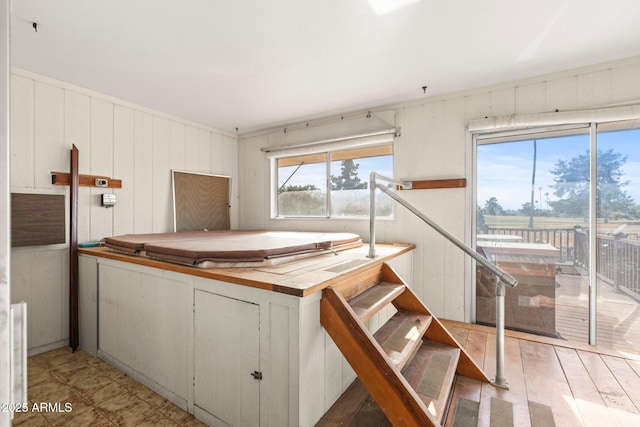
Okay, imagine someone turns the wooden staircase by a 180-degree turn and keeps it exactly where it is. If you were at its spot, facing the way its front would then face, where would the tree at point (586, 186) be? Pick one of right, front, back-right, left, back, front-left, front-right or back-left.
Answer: right

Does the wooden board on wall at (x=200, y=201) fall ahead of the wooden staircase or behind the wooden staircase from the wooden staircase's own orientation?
behind

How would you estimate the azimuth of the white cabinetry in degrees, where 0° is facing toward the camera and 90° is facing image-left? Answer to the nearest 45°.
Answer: approximately 45°

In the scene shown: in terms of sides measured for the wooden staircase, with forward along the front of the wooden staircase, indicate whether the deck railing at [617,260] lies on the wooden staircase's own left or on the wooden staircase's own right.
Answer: on the wooden staircase's own left

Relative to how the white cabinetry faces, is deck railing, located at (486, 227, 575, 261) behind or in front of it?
behind

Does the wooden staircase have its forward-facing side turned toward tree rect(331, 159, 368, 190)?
no

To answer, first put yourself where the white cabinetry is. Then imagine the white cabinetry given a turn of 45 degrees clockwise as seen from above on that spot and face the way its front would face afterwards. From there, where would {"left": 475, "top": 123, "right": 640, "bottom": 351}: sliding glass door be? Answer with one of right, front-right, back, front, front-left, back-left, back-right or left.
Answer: back

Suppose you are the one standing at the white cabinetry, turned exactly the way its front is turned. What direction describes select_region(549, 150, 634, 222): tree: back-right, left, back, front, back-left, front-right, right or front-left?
back-left

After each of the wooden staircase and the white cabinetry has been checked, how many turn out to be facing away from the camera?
0

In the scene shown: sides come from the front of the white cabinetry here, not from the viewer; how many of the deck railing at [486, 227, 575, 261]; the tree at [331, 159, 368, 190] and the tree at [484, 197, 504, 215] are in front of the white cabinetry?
0

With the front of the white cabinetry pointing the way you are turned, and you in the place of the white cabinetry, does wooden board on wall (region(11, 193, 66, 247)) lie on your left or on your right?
on your right

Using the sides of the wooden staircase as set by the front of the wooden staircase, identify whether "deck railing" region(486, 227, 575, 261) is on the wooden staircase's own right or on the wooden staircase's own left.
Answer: on the wooden staircase's own left

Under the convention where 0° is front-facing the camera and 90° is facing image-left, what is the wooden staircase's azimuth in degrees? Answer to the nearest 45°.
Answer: approximately 315°

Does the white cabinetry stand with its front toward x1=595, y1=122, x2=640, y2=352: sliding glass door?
no

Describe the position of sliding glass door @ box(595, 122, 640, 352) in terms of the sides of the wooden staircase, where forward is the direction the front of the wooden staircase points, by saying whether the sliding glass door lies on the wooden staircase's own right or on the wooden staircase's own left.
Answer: on the wooden staircase's own left

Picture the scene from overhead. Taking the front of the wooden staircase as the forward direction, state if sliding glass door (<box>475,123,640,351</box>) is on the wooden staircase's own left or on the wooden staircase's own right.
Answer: on the wooden staircase's own left

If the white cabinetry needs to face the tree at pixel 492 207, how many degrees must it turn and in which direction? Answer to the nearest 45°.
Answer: approximately 135° to its left

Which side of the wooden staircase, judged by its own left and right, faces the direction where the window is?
back

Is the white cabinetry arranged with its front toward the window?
no
